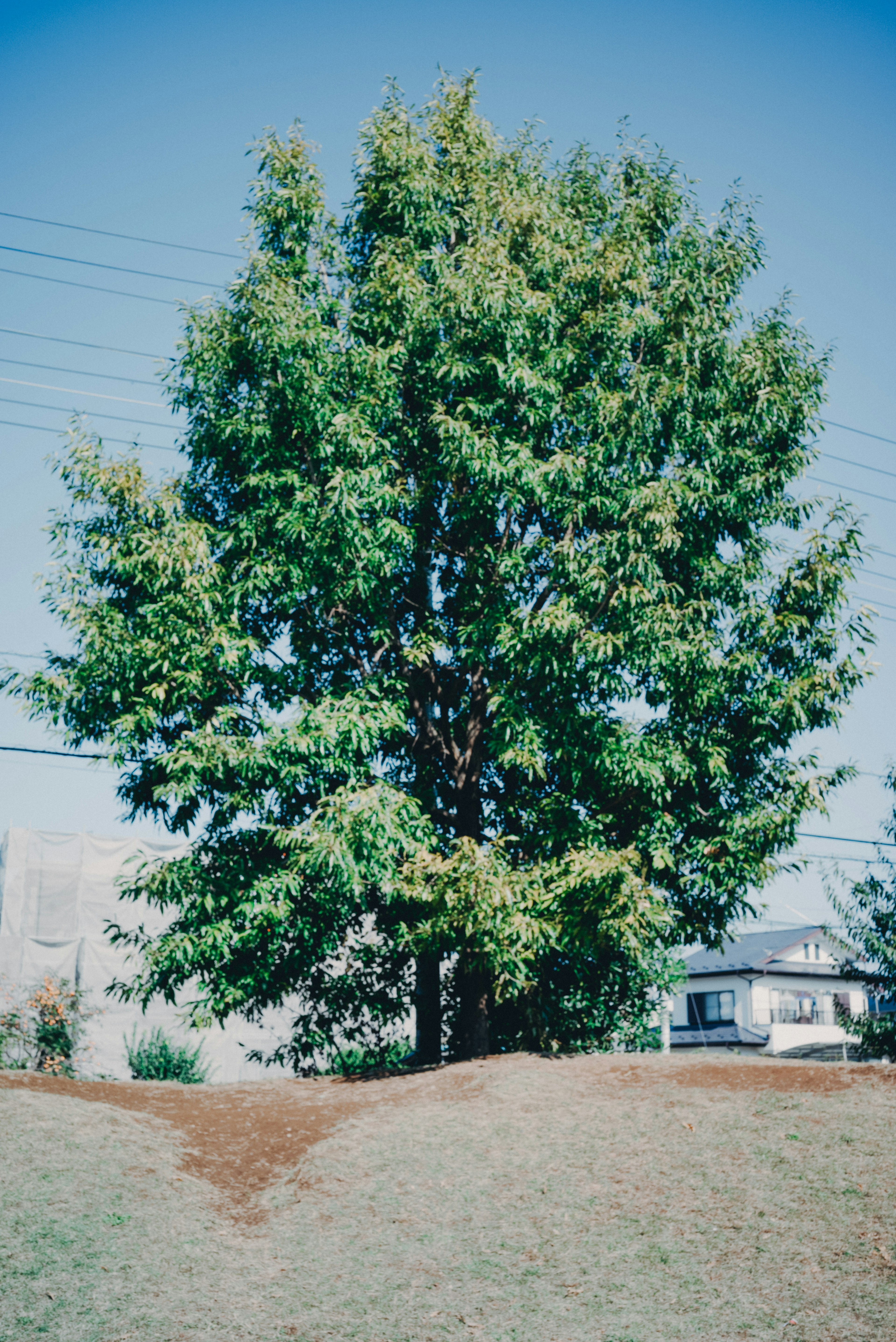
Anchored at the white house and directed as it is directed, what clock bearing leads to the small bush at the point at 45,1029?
The small bush is roughly at 2 o'clock from the white house.

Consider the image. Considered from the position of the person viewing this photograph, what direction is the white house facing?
facing the viewer and to the right of the viewer

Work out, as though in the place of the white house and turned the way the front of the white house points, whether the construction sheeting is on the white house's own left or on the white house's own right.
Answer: on the white house's own right

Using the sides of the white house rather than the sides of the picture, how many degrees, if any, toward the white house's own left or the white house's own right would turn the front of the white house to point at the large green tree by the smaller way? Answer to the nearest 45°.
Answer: approximately 45° to the white house's own right

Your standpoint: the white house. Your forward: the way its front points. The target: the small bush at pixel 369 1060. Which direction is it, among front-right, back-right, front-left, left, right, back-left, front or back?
front-right

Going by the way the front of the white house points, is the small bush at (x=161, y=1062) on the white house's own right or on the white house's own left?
on the white house's own right
